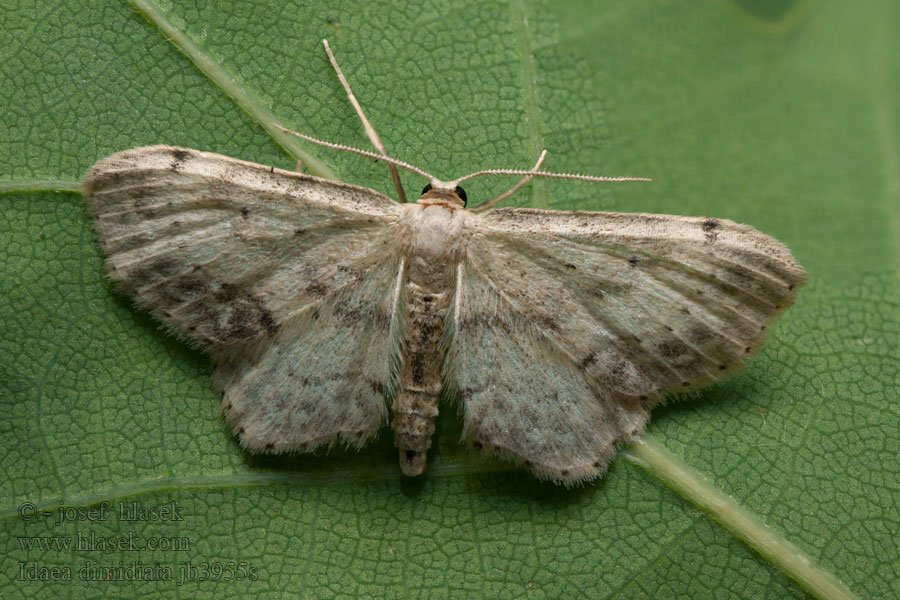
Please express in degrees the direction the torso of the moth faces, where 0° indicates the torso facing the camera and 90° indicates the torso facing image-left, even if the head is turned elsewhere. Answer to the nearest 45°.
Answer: approximately 180°
